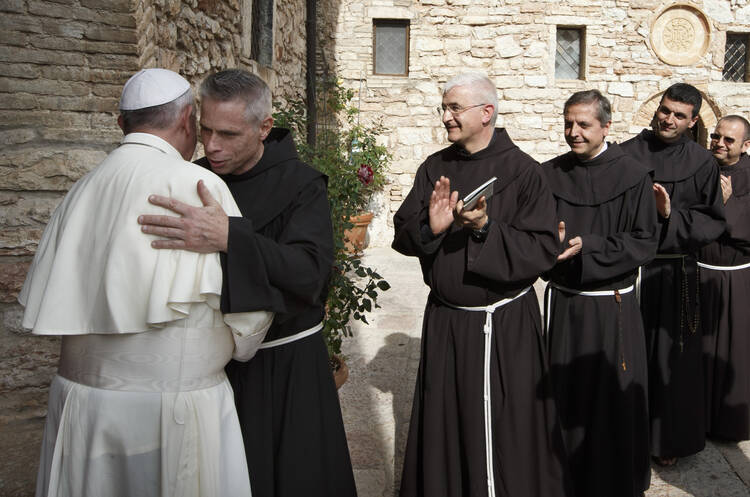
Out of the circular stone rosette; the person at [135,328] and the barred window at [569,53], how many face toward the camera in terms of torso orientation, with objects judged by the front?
2

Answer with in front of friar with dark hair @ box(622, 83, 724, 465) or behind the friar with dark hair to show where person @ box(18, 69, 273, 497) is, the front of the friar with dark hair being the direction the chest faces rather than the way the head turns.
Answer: in front

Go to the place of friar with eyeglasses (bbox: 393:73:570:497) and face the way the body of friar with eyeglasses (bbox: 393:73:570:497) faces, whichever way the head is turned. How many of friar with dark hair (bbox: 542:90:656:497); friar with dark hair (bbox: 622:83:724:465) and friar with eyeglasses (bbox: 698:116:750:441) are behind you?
3

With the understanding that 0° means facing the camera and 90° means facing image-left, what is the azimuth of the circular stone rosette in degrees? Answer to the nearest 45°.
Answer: approximately 0°

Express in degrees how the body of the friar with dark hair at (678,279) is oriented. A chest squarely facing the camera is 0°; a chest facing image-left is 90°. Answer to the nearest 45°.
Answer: approximately 45°

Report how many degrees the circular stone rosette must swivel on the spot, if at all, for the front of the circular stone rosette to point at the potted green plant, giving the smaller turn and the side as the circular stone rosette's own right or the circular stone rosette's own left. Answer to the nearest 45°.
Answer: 0° — it already faces it

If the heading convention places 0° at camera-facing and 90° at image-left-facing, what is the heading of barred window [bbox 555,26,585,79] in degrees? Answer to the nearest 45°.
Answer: approximately 0°

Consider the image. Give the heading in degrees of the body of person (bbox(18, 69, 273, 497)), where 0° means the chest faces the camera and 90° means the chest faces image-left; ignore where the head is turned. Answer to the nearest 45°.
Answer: approximately 225°

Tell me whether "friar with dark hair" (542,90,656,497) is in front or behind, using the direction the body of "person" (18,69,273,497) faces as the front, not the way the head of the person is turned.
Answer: in front

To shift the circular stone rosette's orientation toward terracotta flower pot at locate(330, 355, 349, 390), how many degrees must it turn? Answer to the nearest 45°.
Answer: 0° — it already faces it
